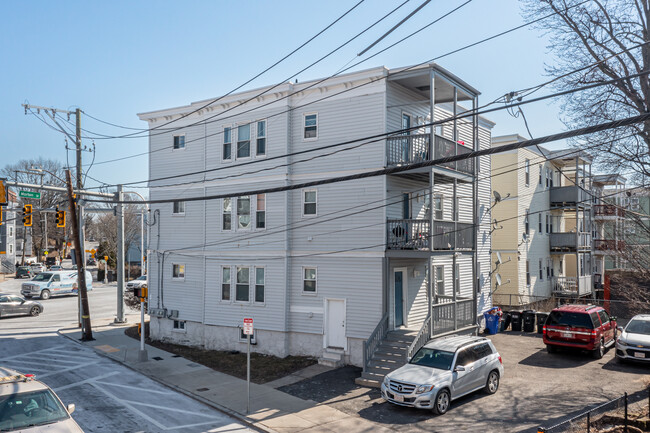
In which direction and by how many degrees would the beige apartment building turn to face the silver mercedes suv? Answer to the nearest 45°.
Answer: approximately 45° to its right

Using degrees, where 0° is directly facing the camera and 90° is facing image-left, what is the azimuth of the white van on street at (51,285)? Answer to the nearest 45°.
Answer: approximately 45°

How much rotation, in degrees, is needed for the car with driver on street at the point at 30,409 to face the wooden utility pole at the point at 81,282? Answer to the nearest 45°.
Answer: approximately 135° to its left

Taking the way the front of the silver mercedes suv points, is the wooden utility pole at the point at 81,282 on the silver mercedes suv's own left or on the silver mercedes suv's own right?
on the silver mercedes suv's own right
